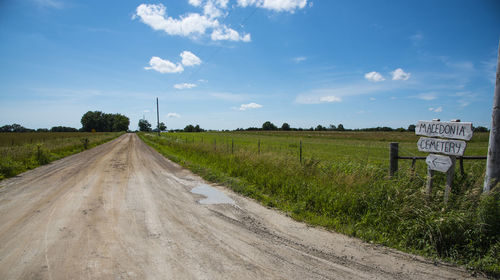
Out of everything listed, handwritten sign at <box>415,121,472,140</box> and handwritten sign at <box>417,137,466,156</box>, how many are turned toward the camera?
2

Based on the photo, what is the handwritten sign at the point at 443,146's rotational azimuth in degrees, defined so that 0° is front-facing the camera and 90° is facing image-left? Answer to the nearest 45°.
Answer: approximately 0°
